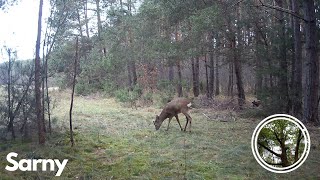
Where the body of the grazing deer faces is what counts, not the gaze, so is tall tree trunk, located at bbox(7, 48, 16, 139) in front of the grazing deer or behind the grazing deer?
in front

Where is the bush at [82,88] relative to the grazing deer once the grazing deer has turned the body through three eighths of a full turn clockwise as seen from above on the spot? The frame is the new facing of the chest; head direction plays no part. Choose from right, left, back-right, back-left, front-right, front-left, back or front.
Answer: left

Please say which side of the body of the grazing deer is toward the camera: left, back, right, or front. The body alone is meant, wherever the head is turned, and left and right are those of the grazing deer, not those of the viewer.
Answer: left
